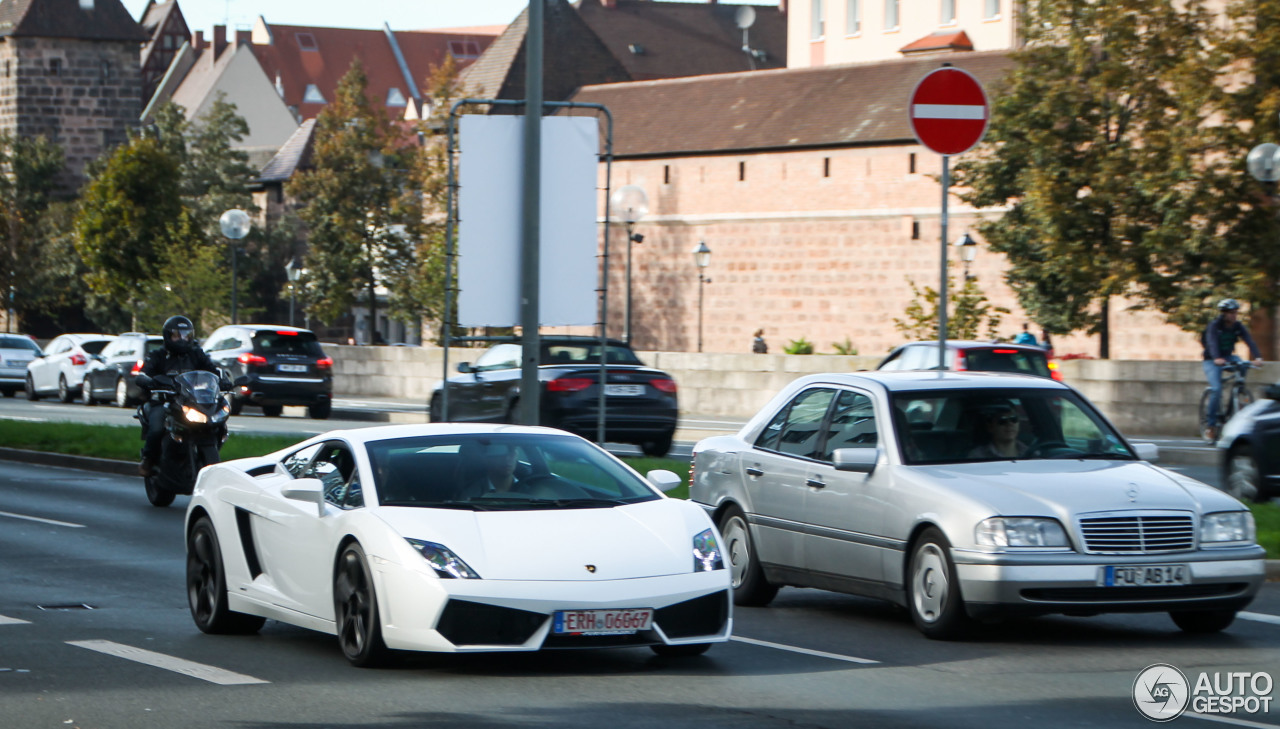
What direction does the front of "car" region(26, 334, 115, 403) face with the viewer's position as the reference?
facing away from the viewer and to the left of the viewer

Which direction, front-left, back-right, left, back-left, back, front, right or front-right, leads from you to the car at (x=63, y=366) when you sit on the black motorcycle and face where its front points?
back-left

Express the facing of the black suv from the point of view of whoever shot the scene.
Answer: facing away from the viewer and to the left of the viewer

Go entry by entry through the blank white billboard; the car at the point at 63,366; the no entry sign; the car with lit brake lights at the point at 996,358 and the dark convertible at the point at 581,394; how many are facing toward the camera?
2
